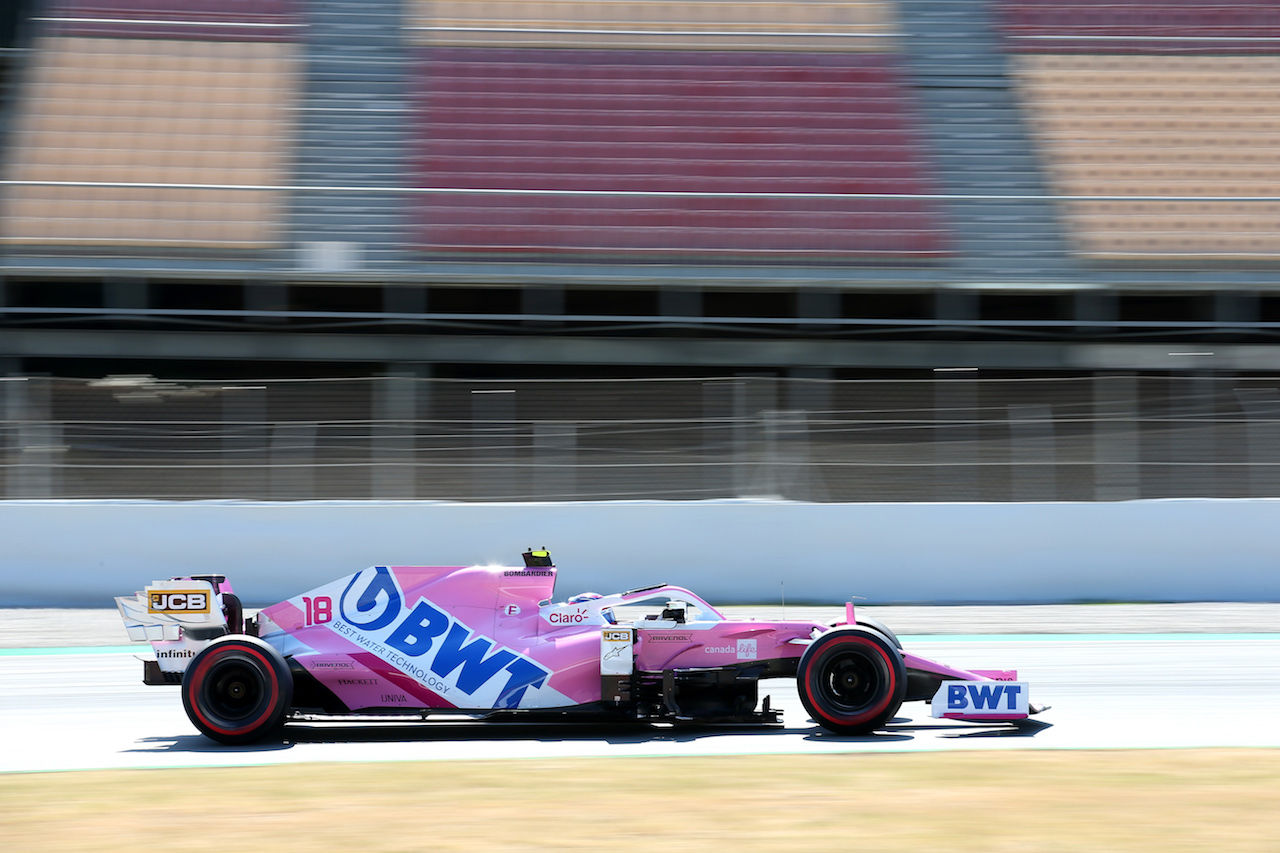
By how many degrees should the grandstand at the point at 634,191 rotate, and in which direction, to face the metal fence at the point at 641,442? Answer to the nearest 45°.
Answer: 0° — it already faces it

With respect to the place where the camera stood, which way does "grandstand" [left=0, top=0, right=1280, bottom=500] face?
facing the viewer
